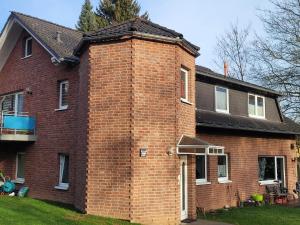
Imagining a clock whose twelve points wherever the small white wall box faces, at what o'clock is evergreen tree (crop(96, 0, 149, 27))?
The evergreen tree is roughly at 6 o'clock from the small white wall box.

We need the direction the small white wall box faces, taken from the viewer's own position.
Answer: facing the viewer

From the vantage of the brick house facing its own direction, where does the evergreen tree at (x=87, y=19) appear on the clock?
The evergreen tree is roughly at 7 o'clock from the brick house.

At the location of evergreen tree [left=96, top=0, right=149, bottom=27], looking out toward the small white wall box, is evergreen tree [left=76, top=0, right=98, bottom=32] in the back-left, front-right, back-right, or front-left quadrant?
back-right

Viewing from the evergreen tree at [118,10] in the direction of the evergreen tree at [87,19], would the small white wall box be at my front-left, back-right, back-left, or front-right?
back-left

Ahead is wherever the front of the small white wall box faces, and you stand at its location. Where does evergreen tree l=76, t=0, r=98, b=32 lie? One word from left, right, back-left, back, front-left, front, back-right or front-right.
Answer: back

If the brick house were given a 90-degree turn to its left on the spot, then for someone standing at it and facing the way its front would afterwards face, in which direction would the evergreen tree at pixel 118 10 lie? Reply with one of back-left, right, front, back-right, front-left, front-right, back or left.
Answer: front-left

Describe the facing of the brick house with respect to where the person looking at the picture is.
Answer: facing the viewer and to the right of the viewer
